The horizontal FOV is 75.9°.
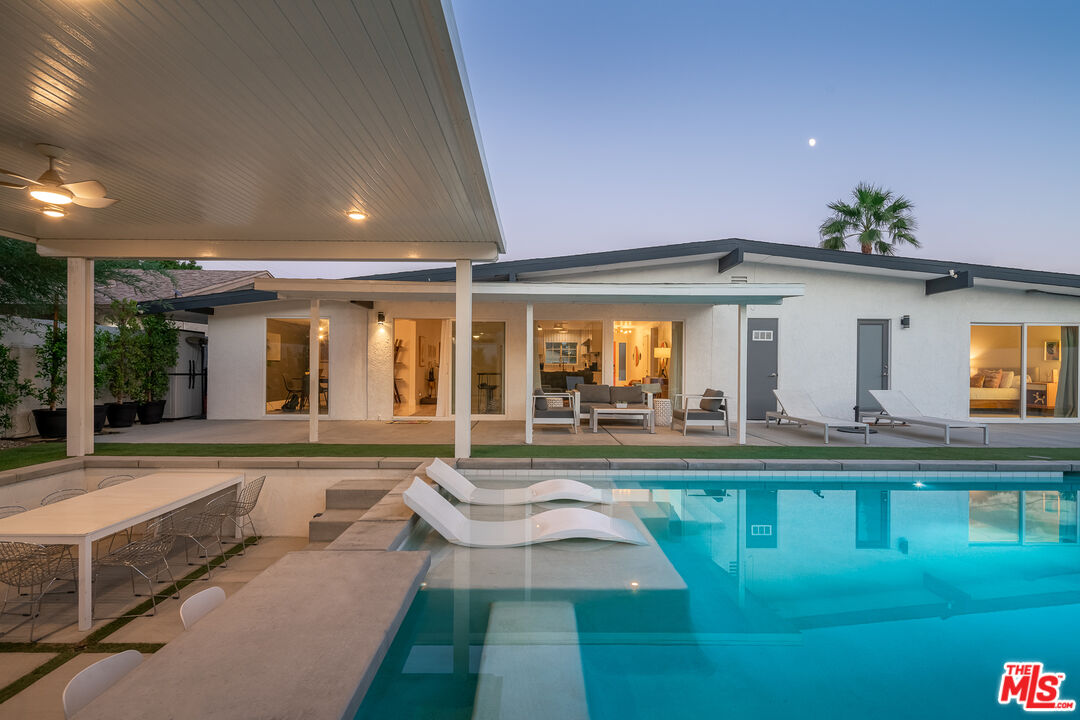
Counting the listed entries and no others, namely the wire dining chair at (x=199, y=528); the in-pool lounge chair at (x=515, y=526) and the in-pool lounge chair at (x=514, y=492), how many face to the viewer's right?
2

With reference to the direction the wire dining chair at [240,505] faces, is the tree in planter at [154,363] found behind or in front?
in front

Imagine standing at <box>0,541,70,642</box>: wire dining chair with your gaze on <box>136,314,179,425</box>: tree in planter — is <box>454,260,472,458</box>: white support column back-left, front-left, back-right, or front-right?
front-right

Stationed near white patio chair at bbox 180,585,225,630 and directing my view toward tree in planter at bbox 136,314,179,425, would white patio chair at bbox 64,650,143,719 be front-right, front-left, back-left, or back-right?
back-left

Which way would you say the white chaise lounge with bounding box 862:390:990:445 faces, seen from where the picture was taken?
facing the viewer and to the right of the viewer

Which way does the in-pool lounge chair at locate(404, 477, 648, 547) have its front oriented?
to the viewer's right

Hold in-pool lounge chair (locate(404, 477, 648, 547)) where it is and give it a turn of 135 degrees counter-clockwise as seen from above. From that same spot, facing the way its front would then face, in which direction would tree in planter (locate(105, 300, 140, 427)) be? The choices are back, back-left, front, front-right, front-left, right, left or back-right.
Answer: front

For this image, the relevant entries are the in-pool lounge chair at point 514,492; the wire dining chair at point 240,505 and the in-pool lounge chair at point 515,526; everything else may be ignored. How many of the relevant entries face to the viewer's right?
2

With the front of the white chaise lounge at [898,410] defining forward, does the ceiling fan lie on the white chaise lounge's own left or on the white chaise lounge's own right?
on the white chaise lounge's own right

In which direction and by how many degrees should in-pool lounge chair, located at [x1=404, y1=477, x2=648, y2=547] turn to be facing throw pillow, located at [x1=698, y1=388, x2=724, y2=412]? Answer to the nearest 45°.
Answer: approximately 45° to its left
